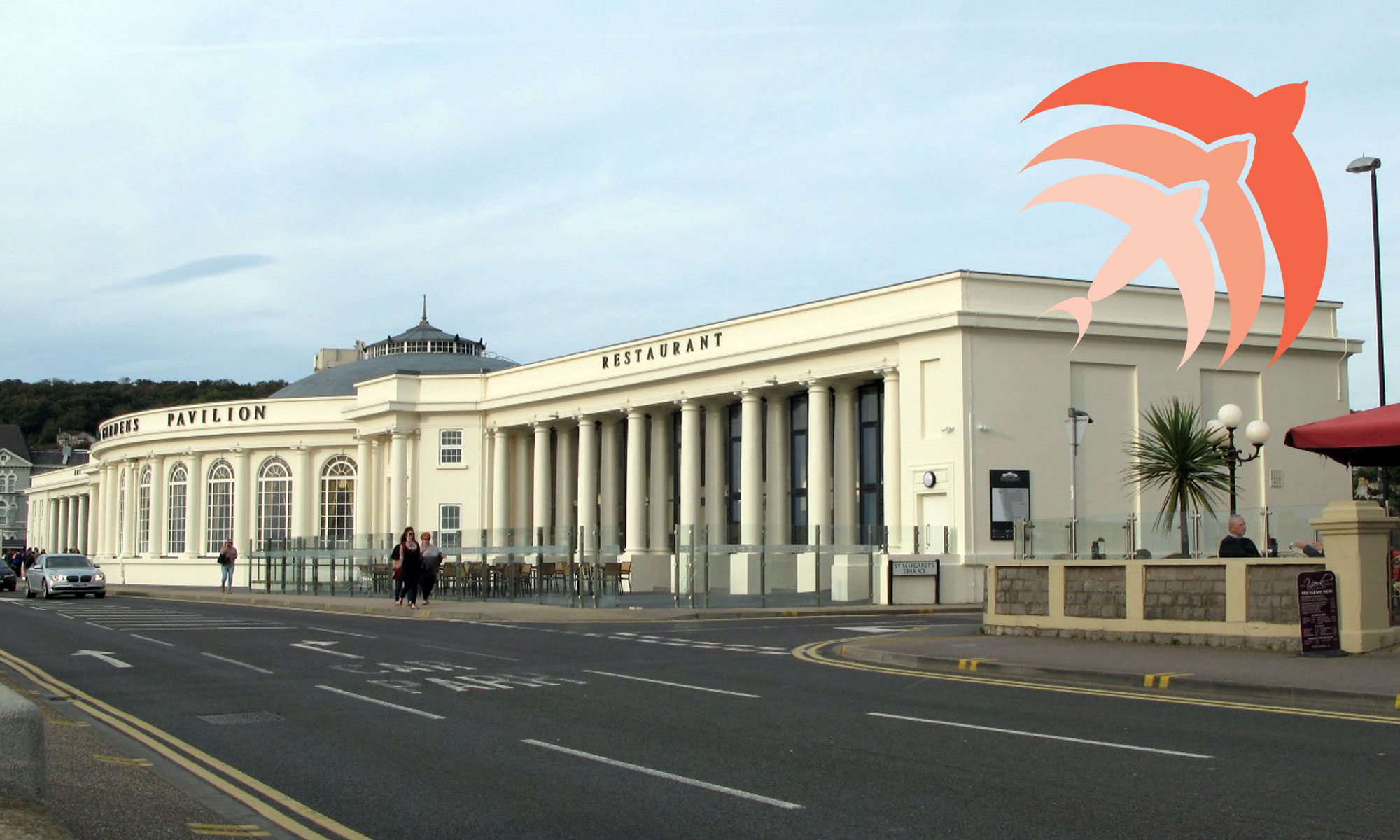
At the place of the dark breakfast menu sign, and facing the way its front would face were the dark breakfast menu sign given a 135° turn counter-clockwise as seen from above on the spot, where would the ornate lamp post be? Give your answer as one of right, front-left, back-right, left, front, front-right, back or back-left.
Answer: front-left

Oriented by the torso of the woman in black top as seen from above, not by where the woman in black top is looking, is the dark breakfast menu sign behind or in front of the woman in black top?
in front

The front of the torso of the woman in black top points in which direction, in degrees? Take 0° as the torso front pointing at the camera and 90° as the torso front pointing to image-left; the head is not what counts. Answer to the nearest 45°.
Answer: approximately 315°

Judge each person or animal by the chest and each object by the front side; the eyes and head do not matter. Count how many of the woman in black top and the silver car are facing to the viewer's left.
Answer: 0

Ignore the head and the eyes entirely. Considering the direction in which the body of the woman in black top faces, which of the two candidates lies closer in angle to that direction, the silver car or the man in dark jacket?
the man in dark jacket

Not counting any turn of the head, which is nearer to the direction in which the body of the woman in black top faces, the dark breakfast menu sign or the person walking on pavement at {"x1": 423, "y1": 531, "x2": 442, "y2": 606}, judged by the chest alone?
the dark breakfast menu sign

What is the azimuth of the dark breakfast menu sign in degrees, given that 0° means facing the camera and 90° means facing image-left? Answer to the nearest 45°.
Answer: approximately 0°
